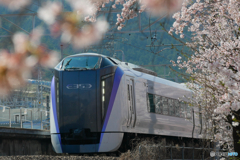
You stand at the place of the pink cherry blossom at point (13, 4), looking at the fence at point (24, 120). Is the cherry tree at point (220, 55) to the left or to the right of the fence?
right

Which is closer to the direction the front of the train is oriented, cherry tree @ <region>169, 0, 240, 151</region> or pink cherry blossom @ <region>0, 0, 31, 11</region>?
the pink cherry blossom

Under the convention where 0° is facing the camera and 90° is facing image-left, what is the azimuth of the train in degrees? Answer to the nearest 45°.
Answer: approximately 45°

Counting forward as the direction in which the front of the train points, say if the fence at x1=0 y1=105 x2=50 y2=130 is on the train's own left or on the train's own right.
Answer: on the train's own right

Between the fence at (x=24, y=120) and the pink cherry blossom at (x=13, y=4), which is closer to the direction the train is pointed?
the pink cherry blossom

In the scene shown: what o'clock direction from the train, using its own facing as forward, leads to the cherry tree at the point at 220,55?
The cherry tree is roughly at 9 o'clock from the train.
